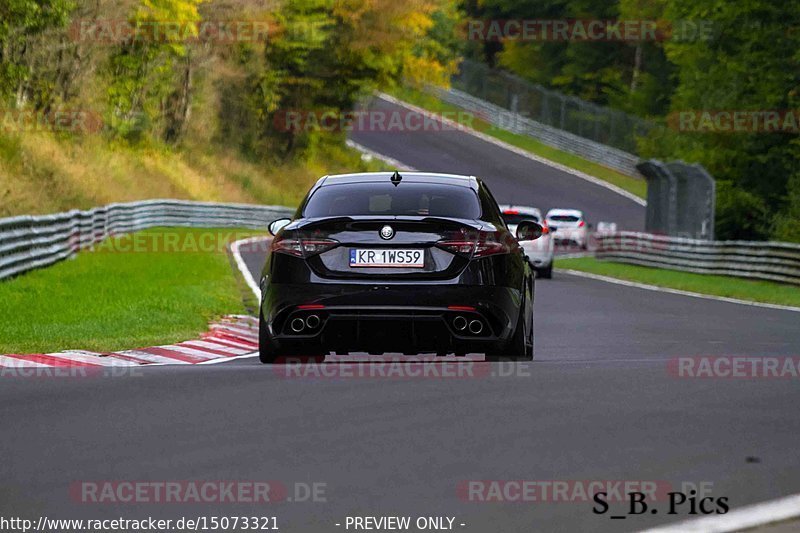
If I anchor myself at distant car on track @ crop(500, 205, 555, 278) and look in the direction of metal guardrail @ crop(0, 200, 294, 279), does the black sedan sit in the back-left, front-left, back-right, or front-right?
front-left

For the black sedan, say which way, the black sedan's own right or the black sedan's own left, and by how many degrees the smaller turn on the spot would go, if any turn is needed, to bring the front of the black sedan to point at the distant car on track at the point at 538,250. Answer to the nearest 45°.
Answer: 0° — it already faces it

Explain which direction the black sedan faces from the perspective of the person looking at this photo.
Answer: facing away from the viewer

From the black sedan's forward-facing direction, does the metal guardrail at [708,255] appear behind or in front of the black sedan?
in front

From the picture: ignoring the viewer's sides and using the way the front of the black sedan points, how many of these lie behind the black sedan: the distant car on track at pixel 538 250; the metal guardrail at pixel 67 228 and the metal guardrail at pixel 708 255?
0
